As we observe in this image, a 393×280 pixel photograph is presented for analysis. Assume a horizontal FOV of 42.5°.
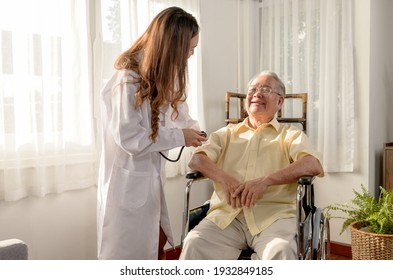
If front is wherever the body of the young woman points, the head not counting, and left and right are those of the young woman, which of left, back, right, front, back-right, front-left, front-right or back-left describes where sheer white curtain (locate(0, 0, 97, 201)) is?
back-left

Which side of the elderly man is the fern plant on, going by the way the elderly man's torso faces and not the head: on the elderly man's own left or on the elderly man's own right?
on the elderly man's own left

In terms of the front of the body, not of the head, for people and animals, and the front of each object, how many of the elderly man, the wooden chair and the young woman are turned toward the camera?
2

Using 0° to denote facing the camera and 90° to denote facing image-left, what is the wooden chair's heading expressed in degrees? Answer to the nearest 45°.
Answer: approximately 0°

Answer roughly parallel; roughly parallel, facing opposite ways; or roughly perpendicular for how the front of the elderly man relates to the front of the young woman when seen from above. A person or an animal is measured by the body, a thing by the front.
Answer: roughly perpendicular

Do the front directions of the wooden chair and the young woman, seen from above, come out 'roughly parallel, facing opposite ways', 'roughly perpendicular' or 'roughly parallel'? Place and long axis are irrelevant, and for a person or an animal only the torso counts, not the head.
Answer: roughly perpendicular

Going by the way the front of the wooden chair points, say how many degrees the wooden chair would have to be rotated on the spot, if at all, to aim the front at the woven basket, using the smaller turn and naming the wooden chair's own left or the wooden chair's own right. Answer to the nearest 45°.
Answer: approximately 45° to the wooden chair's own left

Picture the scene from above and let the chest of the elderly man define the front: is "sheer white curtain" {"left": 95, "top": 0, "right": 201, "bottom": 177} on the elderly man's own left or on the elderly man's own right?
on the elderly man's own right

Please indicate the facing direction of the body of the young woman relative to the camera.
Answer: to the viewer's right

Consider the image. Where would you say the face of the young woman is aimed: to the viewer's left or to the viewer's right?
to the viewer's right

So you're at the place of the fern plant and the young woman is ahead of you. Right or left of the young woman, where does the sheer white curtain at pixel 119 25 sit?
right
